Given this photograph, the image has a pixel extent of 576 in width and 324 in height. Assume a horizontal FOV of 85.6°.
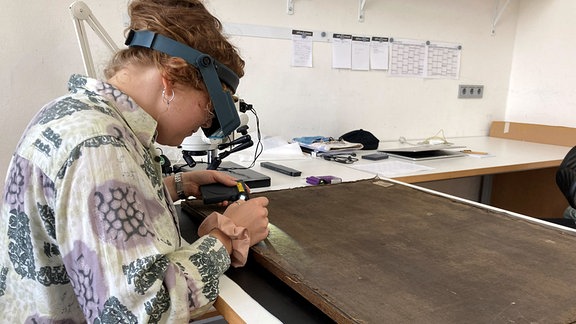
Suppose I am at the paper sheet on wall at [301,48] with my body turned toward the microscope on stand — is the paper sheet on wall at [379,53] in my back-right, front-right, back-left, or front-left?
back-left

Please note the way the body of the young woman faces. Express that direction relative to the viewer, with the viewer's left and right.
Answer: facing to the right of the viewer

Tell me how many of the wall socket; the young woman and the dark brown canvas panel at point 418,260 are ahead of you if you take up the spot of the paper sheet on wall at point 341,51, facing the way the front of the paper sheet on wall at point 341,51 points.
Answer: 2

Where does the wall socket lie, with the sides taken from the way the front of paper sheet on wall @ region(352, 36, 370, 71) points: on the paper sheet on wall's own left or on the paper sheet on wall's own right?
on the paper sheet on wall's own left

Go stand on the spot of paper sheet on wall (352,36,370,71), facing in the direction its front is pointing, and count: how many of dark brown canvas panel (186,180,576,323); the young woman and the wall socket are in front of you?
2

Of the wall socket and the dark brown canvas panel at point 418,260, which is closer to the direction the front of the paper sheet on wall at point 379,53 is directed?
the dark brown canvas panel

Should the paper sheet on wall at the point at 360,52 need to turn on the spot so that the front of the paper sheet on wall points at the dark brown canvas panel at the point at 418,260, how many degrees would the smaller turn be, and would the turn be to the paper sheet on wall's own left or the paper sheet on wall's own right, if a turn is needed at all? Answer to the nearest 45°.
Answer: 0° — it already faces it

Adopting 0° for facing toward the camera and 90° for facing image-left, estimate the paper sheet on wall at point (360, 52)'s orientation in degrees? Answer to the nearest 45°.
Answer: approximately 0°
